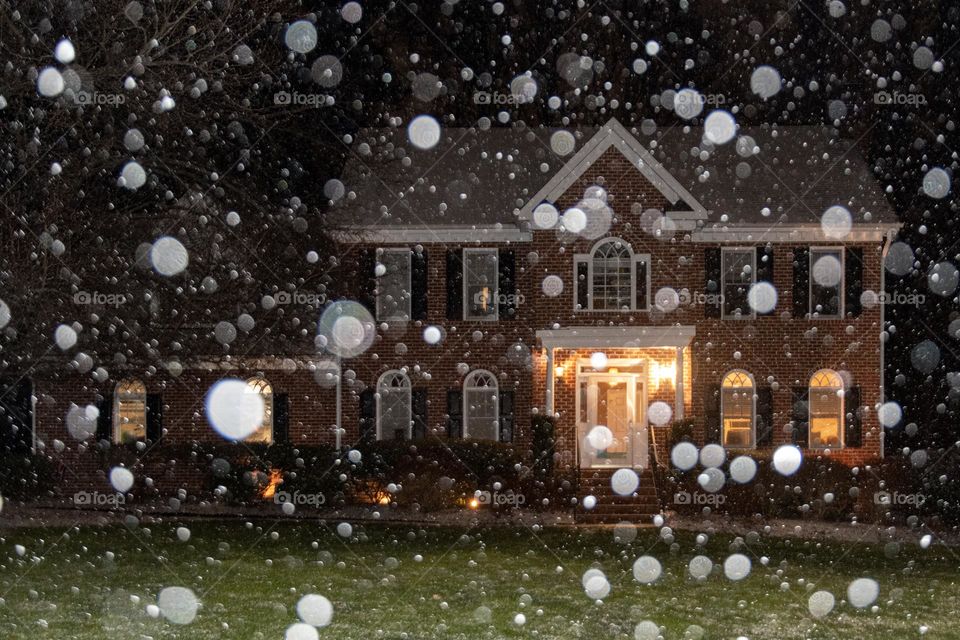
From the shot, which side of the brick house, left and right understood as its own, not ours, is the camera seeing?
front
